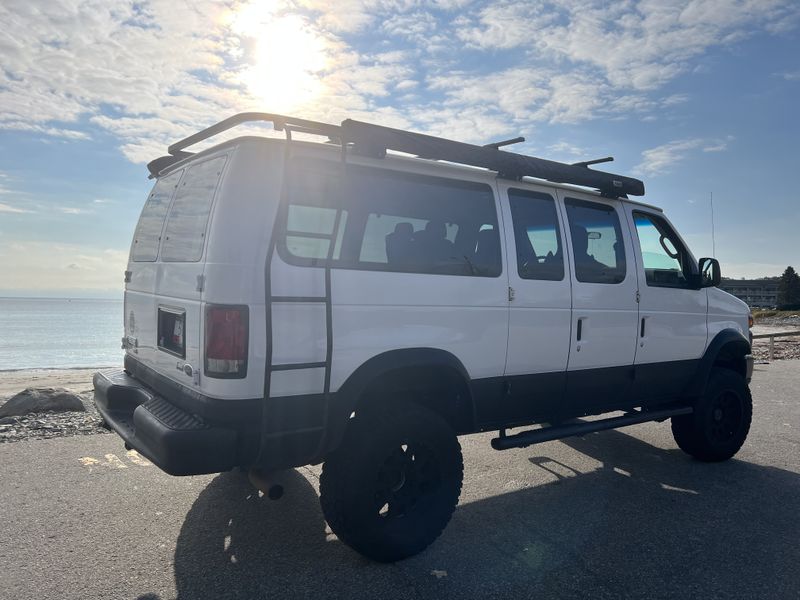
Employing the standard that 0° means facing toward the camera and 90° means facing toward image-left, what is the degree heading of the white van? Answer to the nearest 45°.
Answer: approximately 225°

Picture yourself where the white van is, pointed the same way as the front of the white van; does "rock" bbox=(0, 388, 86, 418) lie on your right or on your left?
on your left
